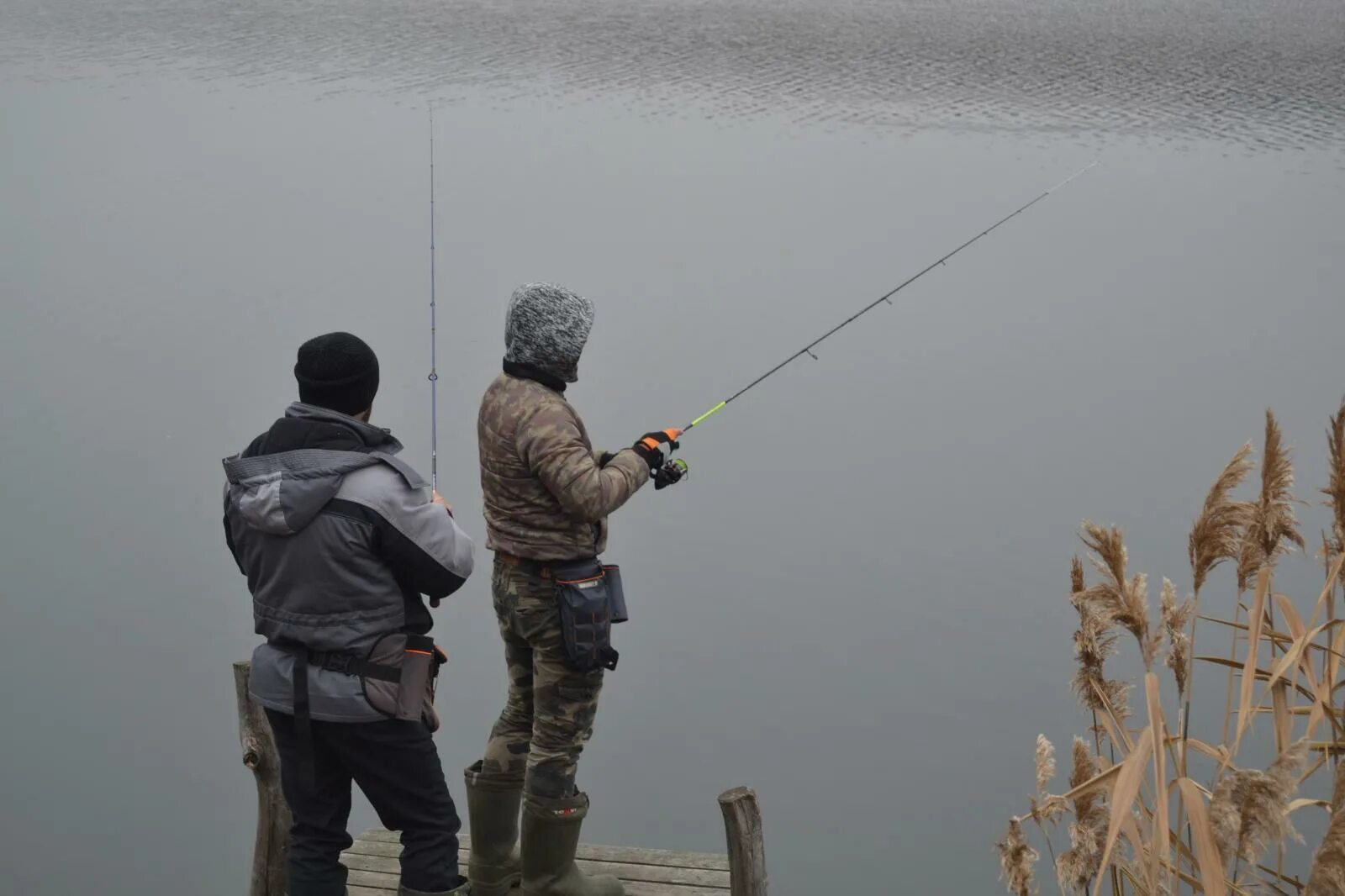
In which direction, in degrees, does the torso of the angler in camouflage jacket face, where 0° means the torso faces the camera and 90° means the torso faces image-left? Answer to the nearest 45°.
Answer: approximately 270°

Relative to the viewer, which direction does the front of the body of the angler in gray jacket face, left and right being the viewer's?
facing away from the viewer and to the right of the viewer

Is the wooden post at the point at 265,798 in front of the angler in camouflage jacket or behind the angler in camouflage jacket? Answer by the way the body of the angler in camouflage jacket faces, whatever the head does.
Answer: behind

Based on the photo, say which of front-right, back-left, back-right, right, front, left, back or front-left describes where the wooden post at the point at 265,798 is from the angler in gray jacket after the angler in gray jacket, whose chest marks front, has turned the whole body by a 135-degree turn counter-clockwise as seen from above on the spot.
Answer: right

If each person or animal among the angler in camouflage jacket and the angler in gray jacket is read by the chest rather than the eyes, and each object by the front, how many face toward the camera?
0
